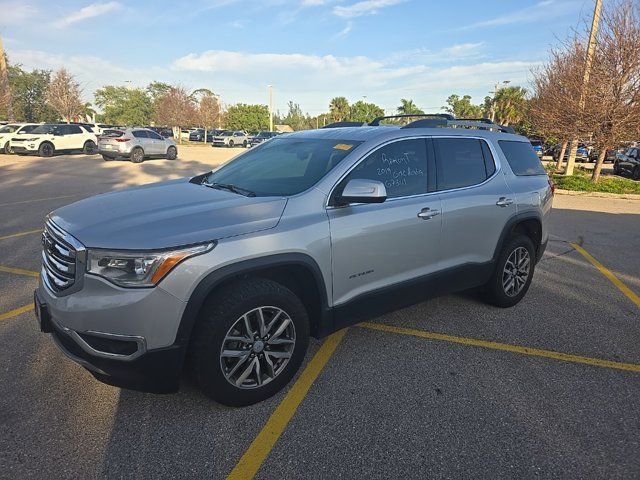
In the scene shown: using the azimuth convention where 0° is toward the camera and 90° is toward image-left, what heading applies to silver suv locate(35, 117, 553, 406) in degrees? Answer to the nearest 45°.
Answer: approximately 45°

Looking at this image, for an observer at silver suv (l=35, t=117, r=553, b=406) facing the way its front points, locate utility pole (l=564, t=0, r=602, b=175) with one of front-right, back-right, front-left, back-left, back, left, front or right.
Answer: back

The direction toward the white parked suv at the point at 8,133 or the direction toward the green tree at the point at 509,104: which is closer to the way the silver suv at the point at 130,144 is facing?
the green tree

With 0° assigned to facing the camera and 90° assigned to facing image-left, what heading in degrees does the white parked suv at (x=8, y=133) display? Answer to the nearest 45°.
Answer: approximately 45°

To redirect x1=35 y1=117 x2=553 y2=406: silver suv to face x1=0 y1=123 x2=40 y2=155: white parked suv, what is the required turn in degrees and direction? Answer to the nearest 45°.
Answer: approximately 90° to its right

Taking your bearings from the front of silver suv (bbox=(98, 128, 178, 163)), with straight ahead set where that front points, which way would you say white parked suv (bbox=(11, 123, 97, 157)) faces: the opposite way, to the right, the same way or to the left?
the opposite way

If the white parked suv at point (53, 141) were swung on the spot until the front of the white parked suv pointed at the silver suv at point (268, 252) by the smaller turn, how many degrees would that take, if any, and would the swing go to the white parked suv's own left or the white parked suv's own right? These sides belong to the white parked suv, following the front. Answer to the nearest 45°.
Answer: approximately 45° to the white parked suv's own left

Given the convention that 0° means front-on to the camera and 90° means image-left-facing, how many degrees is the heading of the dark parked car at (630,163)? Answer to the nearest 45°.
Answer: approximately 45°

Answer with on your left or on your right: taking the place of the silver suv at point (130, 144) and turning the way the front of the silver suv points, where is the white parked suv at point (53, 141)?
on your left

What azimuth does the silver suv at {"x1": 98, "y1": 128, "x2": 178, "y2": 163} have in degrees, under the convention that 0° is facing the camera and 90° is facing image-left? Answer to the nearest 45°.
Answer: approximately 225°

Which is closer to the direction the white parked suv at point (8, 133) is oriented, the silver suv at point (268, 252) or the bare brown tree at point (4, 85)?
the silver suv

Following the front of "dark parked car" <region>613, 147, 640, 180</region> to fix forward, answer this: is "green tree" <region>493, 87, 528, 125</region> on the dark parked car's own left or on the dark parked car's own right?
on the dark parked car's own right

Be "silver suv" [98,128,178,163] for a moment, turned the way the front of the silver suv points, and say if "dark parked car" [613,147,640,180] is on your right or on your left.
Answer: on your right

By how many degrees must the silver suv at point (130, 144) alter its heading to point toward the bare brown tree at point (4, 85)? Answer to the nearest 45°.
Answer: approximately 90° to its left

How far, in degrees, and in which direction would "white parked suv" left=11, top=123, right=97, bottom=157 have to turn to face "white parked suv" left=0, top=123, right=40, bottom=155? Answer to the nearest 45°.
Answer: approximately 90° to its right

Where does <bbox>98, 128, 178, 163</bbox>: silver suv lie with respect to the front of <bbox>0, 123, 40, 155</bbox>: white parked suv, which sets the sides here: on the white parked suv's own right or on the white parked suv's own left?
on the white parked suv's own left

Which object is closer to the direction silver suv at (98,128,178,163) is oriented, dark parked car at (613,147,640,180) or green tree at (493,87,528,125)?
the green tree

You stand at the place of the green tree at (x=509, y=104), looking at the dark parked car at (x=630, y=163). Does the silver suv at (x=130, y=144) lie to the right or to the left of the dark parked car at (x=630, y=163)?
right
